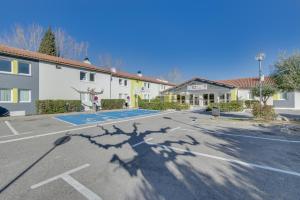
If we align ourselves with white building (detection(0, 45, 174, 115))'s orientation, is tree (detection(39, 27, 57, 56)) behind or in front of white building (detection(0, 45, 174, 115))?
behind

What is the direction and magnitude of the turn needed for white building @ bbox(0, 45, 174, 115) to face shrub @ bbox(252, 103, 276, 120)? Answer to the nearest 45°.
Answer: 0° — it already faces it

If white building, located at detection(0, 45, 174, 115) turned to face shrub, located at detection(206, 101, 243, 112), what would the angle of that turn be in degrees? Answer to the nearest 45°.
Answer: approximately 45° to its left

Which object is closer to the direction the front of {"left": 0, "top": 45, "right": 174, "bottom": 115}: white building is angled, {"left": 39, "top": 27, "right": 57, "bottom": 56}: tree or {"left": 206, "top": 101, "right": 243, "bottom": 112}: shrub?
the shrub

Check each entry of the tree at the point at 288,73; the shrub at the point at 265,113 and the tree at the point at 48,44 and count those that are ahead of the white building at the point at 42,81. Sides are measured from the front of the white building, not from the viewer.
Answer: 2

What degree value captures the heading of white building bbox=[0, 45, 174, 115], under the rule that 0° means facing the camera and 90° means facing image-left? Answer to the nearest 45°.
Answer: approximately 315°

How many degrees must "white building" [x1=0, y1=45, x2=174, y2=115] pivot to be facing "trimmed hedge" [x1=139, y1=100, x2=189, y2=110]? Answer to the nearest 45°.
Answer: approximately 45° to its left
